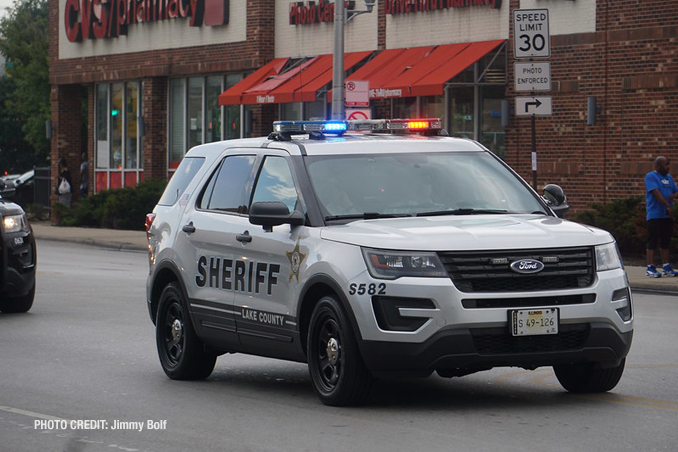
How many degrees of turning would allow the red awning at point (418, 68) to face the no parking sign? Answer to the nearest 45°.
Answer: approximately 45° to its left

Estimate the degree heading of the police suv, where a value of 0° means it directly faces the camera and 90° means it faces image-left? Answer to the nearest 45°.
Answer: approximately 315°

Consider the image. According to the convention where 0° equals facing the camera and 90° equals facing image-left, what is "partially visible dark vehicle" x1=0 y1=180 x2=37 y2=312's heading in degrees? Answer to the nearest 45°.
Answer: approximately 315°

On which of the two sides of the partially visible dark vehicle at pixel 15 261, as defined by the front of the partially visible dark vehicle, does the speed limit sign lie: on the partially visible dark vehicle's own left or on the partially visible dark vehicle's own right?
on the partially visible dark vehicle's own left

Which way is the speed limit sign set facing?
toward the camera

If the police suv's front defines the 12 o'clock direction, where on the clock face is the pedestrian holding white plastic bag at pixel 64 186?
The pedestrian holding white plastic bag is roughly at 7 o'clock from the police suv.

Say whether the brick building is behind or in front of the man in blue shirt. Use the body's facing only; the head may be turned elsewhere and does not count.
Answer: behind

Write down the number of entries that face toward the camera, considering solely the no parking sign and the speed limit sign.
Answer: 2

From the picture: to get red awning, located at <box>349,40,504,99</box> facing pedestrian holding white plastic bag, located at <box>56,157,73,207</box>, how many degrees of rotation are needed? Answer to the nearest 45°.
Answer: approximately 90° to its right

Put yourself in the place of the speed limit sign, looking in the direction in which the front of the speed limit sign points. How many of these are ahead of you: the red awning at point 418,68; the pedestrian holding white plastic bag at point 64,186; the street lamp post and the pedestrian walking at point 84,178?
0

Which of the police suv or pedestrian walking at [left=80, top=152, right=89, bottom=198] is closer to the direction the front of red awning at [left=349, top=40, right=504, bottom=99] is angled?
the police suv

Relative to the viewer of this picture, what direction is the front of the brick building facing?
facing the viewer and to the left of the viewer

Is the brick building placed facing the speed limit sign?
no

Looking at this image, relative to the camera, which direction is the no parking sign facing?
toward the camera

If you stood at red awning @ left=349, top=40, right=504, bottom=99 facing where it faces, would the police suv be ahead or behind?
ahead
